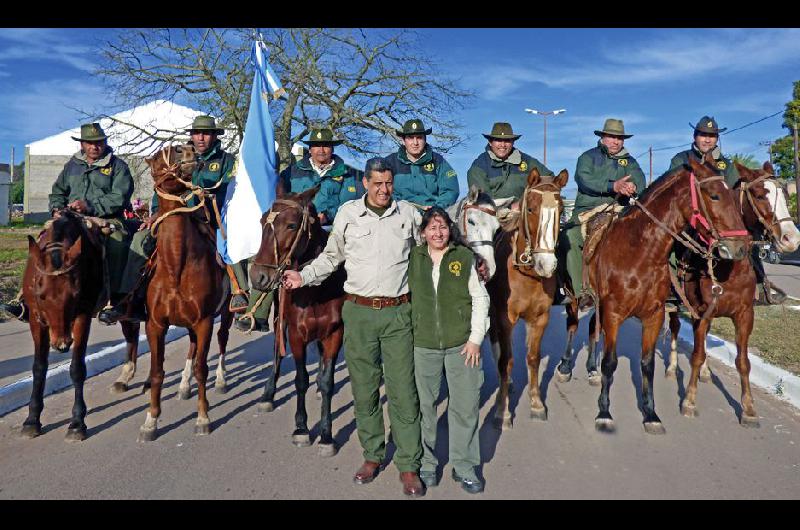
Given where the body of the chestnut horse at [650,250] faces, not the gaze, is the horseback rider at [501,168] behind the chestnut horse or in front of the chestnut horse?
behind

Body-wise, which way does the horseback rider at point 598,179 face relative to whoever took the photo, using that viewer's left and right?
facing the viewer and to the right of the viewer

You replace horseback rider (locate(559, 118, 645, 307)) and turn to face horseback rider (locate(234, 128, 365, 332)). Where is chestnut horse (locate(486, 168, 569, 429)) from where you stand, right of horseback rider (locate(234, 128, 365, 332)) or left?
left

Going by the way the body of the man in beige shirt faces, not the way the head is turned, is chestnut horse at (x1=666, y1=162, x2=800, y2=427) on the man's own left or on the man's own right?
on the man's own left

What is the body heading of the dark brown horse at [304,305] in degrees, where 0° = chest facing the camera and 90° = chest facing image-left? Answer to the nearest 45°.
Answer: approximately 0°

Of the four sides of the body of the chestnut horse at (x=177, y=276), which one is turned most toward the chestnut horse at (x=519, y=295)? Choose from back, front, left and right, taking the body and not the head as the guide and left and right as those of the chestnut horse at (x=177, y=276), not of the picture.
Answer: left

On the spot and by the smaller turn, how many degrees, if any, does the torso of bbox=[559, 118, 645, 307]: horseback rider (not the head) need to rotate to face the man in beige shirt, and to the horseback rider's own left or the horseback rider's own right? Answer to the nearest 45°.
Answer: approximately 90° to the horseback rider's own right

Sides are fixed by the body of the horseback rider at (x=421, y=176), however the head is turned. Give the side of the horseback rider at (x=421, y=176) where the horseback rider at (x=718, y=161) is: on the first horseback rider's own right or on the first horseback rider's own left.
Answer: on the first horseback rider's own left

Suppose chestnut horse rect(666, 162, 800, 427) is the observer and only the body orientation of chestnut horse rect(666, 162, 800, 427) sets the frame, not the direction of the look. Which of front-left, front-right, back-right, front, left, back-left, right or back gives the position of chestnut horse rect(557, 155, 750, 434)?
right
